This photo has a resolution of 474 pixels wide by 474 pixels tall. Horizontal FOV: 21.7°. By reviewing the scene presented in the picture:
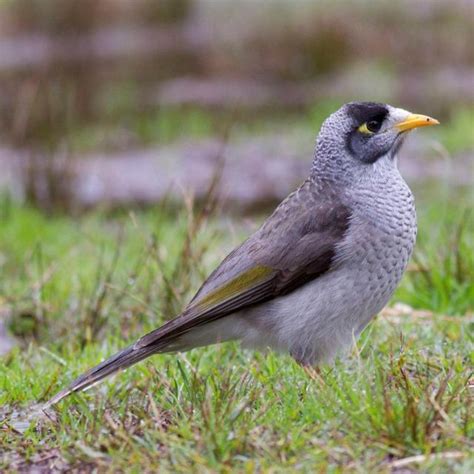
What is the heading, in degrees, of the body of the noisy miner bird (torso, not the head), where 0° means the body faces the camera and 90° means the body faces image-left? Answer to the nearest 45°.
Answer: approximately 270°
